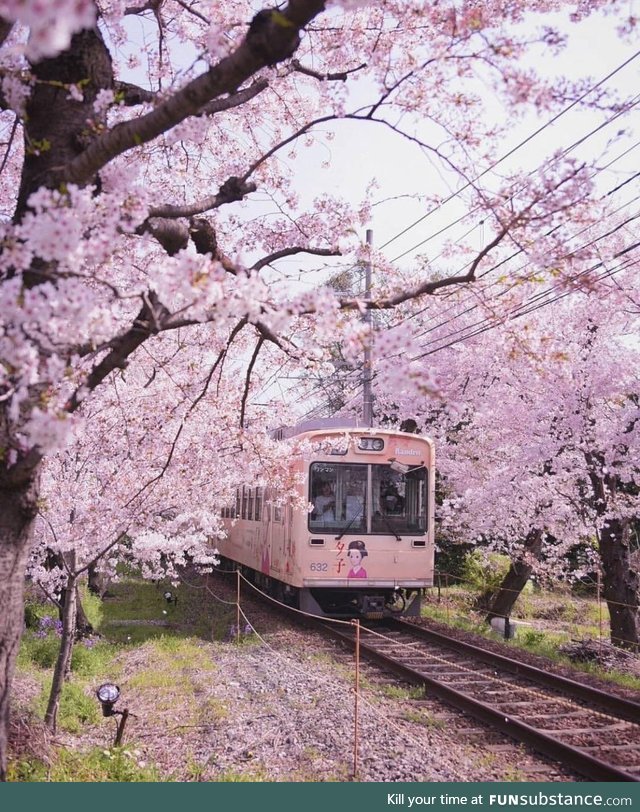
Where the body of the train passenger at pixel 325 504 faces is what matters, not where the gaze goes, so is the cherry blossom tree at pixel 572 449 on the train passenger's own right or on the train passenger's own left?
on the train passenger's own left

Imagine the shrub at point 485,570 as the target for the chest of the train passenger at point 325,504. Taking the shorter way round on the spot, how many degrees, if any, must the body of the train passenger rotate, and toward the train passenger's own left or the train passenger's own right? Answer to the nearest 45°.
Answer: approximately 90° to the train passenger's own left

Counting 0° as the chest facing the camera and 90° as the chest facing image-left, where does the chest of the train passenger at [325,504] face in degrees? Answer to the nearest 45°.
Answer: approximately 315°

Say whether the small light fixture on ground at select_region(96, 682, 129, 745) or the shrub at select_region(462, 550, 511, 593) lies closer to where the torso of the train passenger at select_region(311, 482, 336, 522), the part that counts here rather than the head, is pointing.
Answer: the small light fixture on ground
